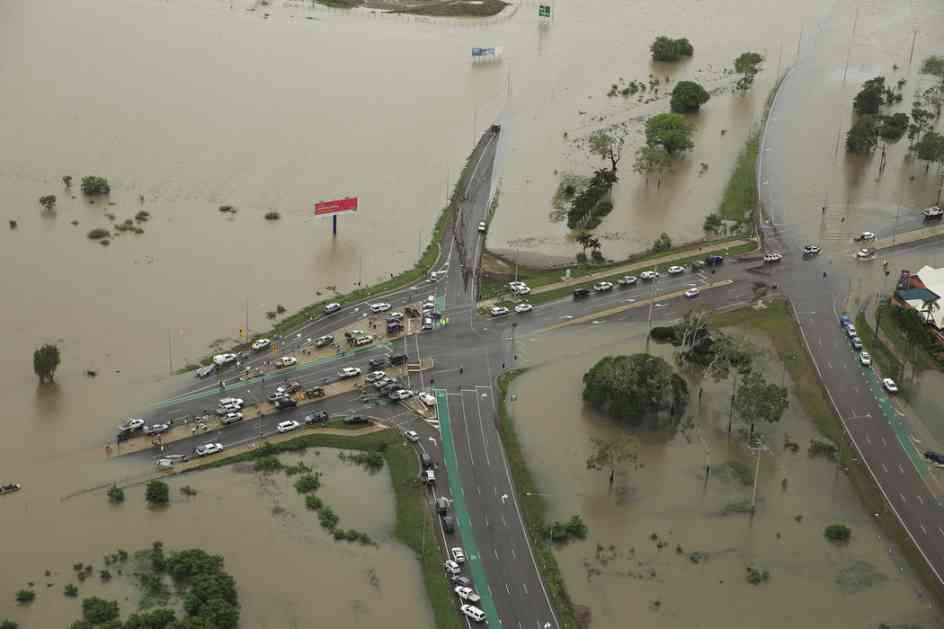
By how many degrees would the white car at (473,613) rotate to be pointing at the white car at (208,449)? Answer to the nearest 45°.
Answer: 0° — it already faces it

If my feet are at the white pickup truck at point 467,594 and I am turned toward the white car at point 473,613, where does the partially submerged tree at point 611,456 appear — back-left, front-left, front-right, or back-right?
back-left

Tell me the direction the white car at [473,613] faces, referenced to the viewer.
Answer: facing away from the viewer and to the left of the viewer

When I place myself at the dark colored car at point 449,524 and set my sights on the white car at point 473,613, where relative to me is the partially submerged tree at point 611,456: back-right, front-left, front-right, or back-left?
back-left

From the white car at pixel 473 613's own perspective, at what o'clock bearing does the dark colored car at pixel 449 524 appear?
The dark colored car is roughly at 1 o'clock from the white car.

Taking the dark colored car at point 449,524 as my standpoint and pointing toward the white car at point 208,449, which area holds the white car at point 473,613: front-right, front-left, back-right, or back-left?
back-left

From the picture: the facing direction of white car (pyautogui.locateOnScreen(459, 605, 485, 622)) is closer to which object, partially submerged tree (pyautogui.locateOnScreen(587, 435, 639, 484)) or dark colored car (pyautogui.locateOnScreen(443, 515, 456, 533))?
the dark colored car

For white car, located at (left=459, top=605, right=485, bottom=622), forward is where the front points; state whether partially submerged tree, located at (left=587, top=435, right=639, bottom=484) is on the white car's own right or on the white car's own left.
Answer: on the white car's own right

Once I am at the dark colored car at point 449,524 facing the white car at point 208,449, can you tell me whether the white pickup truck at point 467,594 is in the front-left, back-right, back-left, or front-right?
back-left

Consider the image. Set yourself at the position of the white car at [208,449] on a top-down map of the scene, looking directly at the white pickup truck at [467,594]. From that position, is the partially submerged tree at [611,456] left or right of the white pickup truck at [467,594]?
left

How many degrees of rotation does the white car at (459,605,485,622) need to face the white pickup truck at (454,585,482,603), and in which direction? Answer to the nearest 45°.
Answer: approximately 45° to its right
